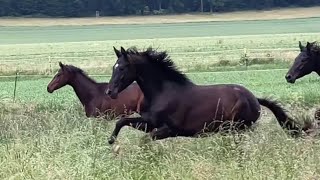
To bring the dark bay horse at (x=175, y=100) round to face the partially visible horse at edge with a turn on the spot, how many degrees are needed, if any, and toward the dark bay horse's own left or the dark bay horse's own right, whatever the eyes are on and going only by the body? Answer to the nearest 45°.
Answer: approximately 135° to the dark bay horse's own right

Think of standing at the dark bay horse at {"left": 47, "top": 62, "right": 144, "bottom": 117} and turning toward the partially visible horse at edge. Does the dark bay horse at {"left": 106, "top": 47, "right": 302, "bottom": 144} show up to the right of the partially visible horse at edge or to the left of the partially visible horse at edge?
right

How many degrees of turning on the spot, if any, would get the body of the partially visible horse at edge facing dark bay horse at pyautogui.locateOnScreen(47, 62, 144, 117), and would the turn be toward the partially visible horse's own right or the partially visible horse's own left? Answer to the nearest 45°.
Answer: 0° — it already faces it

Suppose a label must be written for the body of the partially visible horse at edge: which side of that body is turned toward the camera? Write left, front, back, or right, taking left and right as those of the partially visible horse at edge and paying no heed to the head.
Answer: left

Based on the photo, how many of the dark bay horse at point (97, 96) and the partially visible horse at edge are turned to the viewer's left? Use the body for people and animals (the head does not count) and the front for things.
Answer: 2

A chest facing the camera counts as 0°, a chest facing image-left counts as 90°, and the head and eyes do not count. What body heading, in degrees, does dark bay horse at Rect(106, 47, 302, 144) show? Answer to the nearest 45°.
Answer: approximately 90°

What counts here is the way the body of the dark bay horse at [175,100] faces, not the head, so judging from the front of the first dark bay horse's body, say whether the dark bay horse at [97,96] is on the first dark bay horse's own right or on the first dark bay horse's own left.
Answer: on the first dark bay horse's own right

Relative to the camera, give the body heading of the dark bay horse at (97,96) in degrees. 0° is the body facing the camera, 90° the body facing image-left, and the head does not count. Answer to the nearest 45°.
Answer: approximately 90°
